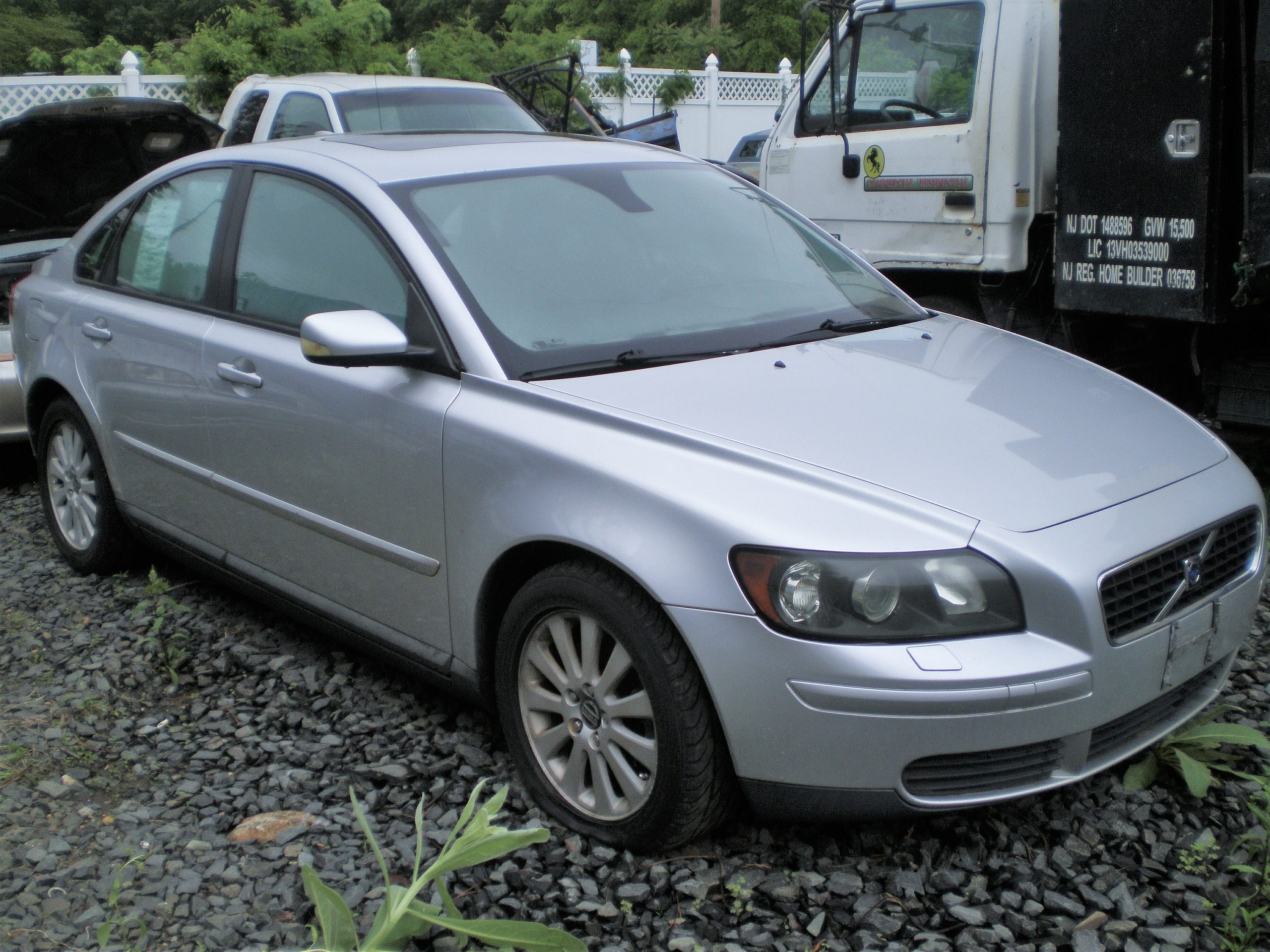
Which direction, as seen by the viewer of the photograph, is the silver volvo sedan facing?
facing the viewer and to the right of the viewer

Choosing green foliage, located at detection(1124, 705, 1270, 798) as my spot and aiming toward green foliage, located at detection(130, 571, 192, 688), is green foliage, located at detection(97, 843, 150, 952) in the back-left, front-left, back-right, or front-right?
front-left

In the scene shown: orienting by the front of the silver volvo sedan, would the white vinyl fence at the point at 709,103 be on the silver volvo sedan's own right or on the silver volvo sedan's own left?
on the silver volvo sedan's own left

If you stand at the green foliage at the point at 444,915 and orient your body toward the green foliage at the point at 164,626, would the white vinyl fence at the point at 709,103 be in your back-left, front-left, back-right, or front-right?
front-right

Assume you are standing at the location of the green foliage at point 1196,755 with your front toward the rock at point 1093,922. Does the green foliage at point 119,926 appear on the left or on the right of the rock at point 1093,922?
right

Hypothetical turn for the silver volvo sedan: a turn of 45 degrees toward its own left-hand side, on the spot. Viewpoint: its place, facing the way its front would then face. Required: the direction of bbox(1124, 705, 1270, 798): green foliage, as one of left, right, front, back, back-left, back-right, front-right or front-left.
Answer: front

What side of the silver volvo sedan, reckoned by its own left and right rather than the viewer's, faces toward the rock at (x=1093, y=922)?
front

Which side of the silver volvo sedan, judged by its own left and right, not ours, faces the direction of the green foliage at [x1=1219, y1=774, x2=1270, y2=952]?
front

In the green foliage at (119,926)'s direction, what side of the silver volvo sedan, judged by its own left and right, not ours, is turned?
right
